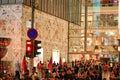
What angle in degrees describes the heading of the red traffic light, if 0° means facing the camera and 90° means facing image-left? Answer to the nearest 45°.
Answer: approximately 0°

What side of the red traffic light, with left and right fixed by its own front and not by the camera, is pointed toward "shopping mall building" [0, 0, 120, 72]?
back
